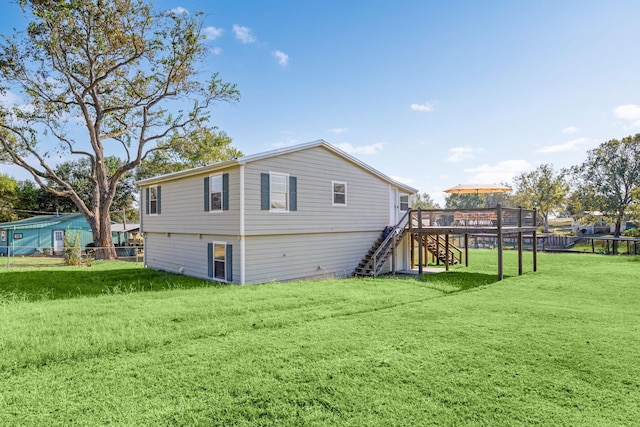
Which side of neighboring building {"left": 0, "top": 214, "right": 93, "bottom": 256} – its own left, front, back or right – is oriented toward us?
front

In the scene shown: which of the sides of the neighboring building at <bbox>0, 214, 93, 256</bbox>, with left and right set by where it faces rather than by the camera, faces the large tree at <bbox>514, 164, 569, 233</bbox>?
left
